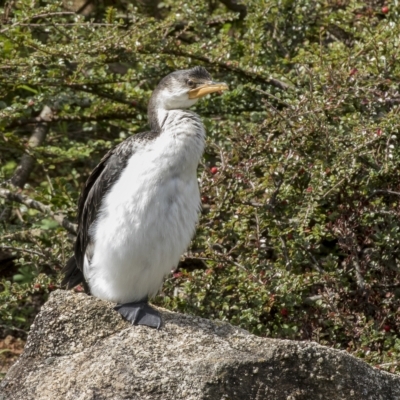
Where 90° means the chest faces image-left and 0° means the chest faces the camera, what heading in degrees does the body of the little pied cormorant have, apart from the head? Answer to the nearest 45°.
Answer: approximately 315°

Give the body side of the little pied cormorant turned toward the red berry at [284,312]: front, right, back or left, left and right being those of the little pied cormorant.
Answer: left

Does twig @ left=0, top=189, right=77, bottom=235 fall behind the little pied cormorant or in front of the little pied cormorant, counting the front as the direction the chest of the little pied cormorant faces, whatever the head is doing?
behind

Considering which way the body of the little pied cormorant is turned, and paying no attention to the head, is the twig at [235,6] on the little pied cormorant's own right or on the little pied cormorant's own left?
on the little pied cormorant's own left

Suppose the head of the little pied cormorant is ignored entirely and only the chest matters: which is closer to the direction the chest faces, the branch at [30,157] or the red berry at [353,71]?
the red berry

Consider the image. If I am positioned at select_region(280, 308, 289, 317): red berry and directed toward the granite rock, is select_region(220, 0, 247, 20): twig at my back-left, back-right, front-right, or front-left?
back-right

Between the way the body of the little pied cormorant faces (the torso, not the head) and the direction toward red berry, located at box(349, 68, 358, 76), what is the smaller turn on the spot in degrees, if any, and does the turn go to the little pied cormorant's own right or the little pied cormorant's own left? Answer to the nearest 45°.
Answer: approximately 90° to the little pied cormorant's own left

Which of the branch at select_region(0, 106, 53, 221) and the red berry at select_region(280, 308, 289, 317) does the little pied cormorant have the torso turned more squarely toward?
the red berry

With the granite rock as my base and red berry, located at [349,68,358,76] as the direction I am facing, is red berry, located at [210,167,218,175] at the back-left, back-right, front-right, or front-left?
front-left
